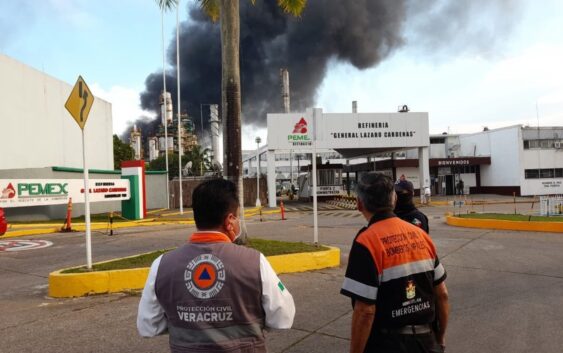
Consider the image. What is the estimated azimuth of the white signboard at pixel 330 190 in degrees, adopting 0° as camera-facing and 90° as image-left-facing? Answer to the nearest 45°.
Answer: approximately 0°

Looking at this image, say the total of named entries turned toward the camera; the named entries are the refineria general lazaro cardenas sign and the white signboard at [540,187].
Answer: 2

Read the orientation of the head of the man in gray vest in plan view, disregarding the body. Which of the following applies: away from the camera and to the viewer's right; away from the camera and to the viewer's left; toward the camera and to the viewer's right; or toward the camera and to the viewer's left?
away from the camera and to the viewer's right

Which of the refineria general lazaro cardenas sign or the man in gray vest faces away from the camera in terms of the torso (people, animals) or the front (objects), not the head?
the man in gray vest

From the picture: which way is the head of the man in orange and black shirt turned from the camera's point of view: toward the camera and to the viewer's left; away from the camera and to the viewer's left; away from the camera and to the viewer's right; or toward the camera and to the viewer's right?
away from the camera and to the viewer's left

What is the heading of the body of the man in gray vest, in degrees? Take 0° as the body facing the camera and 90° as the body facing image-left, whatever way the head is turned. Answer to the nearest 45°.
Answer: approximately 180°

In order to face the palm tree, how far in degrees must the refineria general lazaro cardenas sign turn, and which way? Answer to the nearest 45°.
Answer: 0° — it already faces it

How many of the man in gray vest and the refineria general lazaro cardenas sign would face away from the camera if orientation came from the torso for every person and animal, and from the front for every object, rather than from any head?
1

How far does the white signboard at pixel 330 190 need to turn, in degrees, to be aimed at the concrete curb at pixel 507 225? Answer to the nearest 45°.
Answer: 0° — it already faces it

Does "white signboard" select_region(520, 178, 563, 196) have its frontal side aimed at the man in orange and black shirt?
yes

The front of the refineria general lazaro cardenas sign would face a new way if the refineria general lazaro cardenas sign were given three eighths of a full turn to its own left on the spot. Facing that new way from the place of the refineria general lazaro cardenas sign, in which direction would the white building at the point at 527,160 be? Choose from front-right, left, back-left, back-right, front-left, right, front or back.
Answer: front

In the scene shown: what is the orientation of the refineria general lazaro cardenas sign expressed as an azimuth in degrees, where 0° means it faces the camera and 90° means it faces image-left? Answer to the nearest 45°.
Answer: approximately 0°
